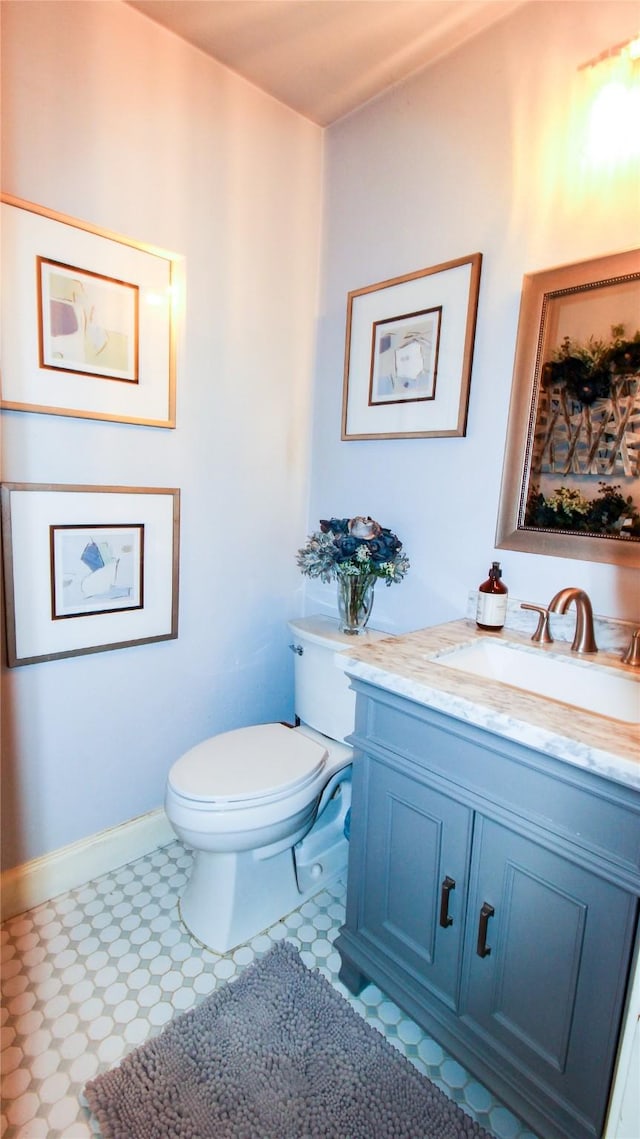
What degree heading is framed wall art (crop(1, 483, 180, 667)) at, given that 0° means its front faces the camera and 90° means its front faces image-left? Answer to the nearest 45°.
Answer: approximately 315°

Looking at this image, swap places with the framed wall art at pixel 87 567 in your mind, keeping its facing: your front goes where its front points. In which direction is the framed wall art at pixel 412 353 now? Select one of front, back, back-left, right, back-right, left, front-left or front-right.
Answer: front-left

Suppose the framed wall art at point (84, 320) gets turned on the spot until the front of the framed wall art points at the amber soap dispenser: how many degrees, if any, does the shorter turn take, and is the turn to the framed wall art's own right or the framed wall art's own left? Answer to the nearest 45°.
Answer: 0° — it already faces it

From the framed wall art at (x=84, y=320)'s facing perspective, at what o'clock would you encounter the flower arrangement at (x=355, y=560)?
The flower arrangement is roughly at 11 o'clock from the framed wall art.

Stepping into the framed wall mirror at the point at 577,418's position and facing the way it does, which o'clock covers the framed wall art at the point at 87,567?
the framed wall art at the point at 87,567 is roughly at 1 o'clock from the framed wall mirror at the point at 577,418.

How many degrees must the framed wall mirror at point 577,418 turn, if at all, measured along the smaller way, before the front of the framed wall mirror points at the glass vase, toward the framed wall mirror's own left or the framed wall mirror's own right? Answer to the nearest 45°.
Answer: approximately 45° to the framed wall mirror's own right
